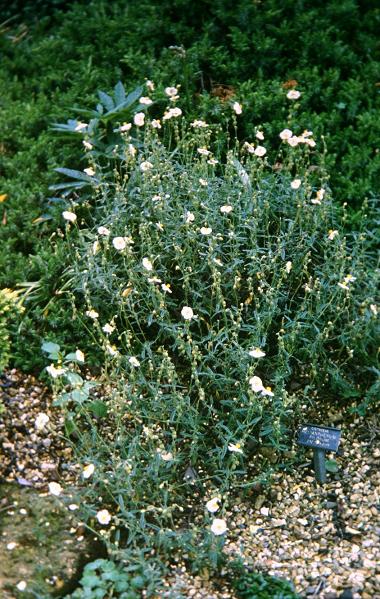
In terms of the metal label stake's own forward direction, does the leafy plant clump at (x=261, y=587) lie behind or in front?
in front

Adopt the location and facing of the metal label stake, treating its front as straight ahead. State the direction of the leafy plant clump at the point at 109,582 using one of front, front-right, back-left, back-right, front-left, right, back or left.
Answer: front-right

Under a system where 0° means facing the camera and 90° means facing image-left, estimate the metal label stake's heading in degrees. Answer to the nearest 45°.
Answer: approximately 0°

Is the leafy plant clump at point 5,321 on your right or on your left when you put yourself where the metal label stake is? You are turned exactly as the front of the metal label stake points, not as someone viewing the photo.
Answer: on your right
